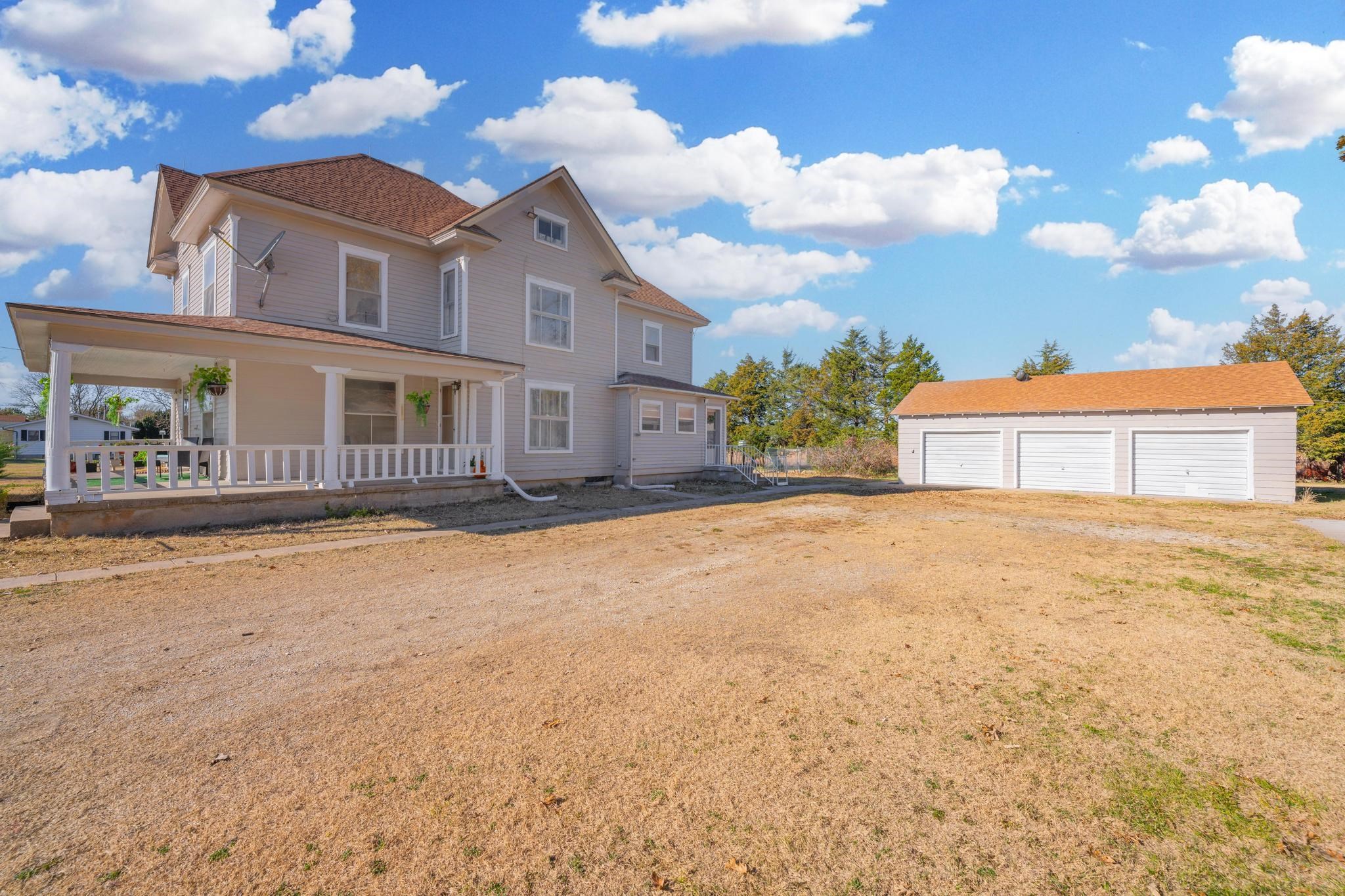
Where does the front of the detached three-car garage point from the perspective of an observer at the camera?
facing the viewer

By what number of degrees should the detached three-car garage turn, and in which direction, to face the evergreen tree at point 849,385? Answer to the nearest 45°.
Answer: approximately 135° to its right

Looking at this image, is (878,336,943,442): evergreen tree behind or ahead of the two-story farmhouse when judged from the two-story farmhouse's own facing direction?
behind

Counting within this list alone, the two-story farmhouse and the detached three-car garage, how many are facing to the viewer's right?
0

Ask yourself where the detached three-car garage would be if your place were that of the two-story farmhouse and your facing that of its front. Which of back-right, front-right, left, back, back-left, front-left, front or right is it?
back-left

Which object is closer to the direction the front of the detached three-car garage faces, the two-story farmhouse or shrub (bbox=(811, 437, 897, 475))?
the two-story farmhouse

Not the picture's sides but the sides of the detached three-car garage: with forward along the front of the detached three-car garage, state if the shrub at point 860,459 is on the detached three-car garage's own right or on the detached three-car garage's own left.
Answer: on the detached three-car garage's own right

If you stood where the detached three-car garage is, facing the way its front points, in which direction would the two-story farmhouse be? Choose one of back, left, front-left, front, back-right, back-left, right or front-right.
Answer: front-right
